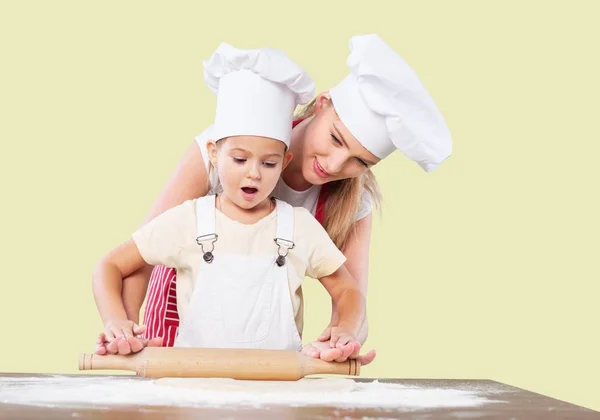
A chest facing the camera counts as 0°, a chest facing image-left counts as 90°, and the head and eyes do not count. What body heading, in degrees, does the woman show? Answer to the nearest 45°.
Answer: approximately 0°

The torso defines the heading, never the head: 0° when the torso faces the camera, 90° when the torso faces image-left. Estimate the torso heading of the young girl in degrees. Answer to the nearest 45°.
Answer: approximately 0°

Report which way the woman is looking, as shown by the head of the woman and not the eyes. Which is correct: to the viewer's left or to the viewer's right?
to the viewer's left
